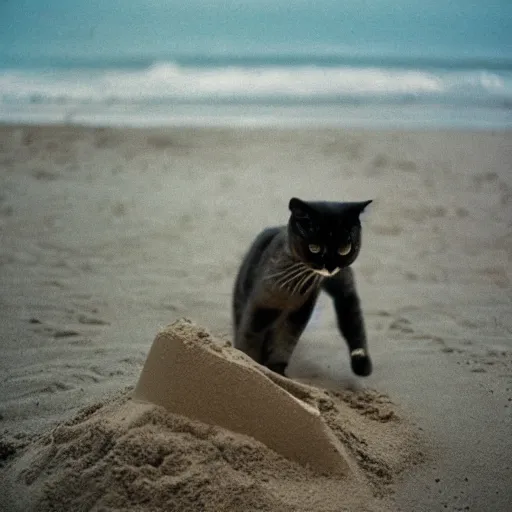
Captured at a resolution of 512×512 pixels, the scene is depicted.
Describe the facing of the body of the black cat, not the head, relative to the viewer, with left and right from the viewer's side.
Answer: facing the viewer and to the right of the viewer

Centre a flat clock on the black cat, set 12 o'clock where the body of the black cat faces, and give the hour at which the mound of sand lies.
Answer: The mound of sand is roughly at 2 o'clock from the black cat.

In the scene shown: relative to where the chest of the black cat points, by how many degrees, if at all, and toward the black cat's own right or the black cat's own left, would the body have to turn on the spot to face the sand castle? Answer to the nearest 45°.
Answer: approximately 45° to the black cat's own right
